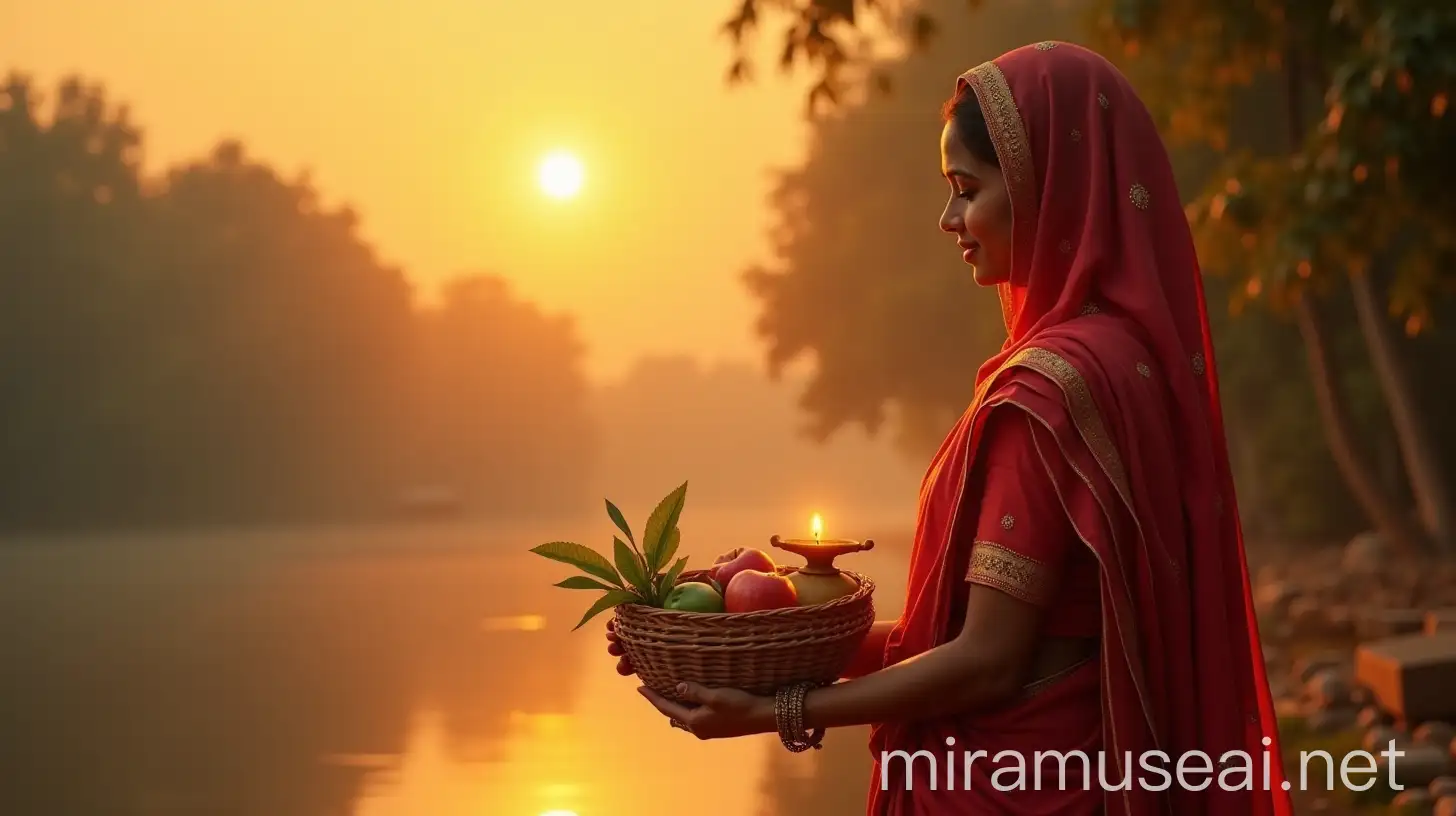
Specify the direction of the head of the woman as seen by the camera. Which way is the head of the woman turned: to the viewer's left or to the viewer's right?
to the viewer's left

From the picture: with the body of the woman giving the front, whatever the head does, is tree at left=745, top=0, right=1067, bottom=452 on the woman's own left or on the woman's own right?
on the woman's own right

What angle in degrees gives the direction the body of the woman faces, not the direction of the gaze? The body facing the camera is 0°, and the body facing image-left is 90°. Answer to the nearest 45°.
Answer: approximately 90°

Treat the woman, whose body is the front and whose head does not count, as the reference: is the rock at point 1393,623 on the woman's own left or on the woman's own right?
on the woman's own right
